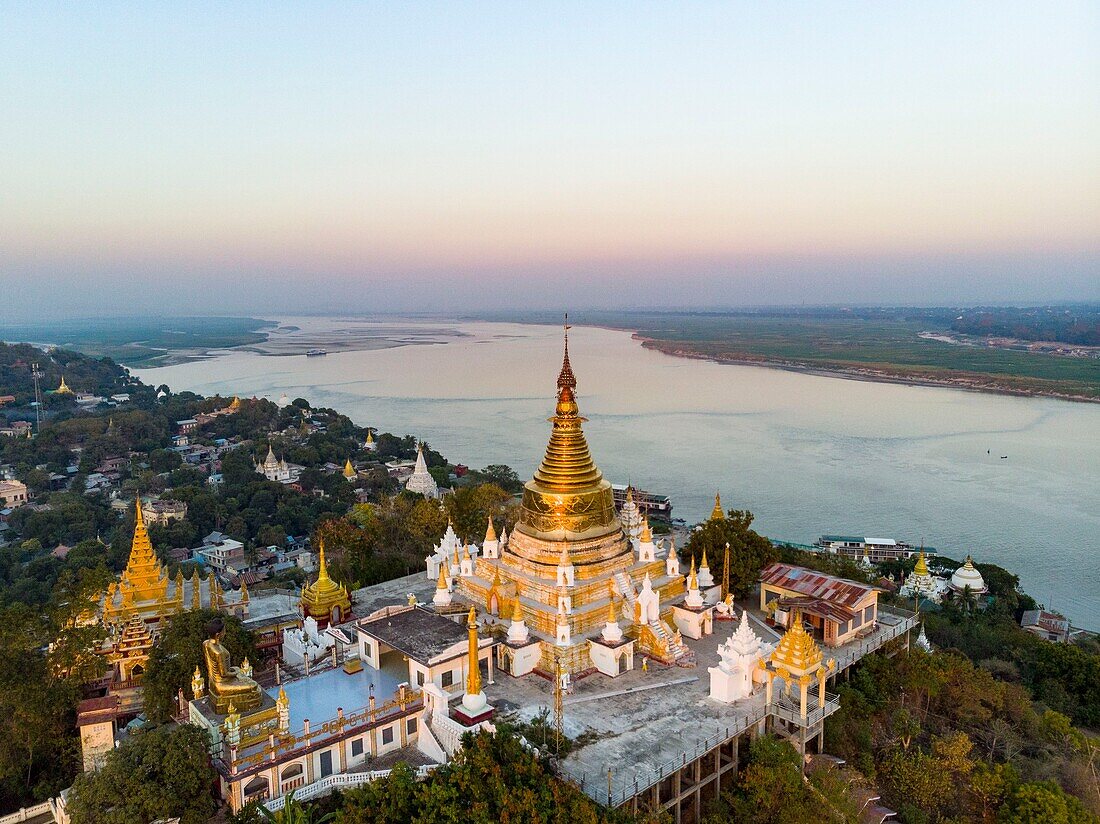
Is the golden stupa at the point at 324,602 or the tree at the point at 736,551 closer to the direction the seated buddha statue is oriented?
the tree

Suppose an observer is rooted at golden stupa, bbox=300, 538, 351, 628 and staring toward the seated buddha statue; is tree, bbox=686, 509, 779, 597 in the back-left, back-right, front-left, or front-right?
back-left

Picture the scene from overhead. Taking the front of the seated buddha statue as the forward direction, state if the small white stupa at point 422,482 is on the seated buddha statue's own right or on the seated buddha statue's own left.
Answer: on the seated buddha statue's own left
